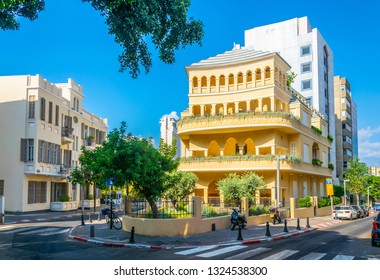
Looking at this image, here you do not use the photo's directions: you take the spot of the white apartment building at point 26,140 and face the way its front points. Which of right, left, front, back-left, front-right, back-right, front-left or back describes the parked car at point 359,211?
front-left

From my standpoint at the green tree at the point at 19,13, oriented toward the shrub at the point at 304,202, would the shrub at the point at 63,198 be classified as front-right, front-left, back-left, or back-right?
front-left

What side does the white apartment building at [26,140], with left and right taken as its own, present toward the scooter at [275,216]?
front

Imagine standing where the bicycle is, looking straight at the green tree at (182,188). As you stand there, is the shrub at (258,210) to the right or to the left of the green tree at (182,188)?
right

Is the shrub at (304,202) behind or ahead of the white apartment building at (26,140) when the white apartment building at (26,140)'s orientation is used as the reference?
ahead
